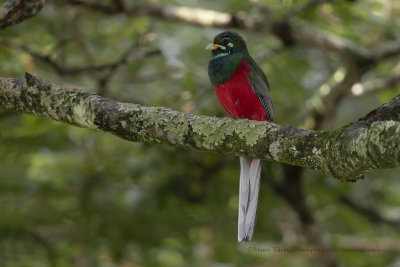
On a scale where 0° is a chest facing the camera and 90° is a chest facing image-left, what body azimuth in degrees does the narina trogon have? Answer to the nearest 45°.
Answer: approximately 45°
